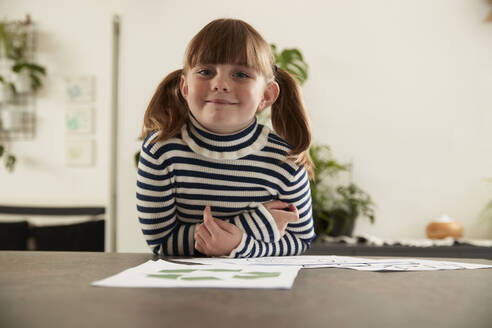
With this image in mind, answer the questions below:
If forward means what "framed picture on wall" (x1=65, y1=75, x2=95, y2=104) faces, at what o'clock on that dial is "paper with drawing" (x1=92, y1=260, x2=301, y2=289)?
The paper with drawing is roughly at 12 o'clock from the framed picture on wall.

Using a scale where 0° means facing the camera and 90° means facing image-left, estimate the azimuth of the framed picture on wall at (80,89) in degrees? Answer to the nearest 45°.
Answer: approximately 0°

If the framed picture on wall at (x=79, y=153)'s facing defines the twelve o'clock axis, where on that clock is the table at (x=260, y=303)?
The table is roughly at 12 o'clock from the framed picture on wall.

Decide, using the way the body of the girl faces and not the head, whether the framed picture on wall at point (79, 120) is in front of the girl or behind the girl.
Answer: behind

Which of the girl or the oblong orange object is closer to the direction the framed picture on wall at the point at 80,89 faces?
the girl

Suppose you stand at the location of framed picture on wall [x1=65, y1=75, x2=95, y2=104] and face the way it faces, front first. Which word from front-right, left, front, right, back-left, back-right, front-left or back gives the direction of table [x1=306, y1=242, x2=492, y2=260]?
front-left

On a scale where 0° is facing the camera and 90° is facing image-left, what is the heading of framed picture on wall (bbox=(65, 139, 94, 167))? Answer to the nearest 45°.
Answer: approximately 0°
